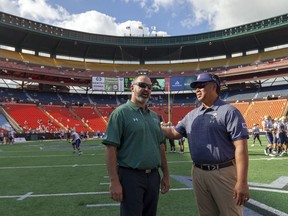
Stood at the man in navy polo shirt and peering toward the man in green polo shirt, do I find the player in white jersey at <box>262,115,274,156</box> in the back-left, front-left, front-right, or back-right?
back-right

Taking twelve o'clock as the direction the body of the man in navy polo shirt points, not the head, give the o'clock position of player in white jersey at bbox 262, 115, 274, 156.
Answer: The player in white jersey is roughly at 5 o'clock from the man in navy polo shirt.

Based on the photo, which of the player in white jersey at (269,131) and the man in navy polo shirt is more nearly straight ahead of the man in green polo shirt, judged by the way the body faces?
the man in navy polo shirt

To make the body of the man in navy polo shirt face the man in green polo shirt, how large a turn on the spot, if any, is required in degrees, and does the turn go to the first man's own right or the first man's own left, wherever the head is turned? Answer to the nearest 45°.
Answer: approximately 45° to the first man's own right

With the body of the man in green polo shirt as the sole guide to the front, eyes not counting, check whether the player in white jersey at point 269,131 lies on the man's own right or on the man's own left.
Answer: on the man's own left

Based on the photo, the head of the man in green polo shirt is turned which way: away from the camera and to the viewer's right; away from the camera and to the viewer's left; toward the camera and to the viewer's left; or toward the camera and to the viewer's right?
toward the camera and to the viewer's right

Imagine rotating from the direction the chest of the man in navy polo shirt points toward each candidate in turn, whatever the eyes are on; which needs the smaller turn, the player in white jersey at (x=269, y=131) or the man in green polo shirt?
the man in green polo shirt

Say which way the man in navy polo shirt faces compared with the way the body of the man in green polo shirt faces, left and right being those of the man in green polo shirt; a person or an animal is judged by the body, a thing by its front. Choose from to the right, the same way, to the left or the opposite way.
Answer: to the right

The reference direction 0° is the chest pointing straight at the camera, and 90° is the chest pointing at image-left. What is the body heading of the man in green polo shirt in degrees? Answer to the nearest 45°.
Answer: approximately 315°
